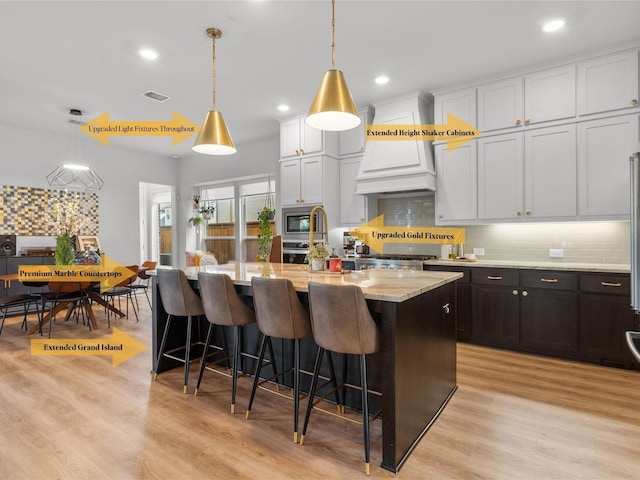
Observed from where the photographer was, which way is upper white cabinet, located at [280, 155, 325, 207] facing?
facing the viewer and to the left of the viewer

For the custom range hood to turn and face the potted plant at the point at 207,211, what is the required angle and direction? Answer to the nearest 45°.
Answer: approximately 90° to its right

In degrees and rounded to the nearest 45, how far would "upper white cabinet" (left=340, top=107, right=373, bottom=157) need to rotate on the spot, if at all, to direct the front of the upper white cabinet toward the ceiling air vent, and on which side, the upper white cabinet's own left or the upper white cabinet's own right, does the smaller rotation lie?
approximately 45° to the upper white cabinet's own right

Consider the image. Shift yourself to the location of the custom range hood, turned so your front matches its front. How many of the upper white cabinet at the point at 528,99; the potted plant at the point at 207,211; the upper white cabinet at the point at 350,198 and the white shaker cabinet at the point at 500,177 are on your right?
2

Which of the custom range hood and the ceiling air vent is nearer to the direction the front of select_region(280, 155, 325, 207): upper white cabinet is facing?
the ceiling air vent

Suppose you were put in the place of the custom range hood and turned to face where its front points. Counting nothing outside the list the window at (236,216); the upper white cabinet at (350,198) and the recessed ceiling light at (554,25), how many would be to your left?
1

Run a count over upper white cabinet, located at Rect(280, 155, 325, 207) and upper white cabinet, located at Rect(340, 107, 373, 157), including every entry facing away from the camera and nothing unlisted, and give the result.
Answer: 0

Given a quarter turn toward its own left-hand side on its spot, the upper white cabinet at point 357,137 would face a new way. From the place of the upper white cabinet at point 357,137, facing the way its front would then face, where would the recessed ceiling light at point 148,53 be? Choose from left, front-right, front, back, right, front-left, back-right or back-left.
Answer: right

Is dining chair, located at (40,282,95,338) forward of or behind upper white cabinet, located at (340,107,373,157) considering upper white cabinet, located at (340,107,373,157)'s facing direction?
forward

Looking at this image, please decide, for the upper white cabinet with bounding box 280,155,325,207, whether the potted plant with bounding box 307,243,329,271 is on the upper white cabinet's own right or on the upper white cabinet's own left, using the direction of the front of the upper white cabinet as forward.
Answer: on the upper white cabinet's own left
